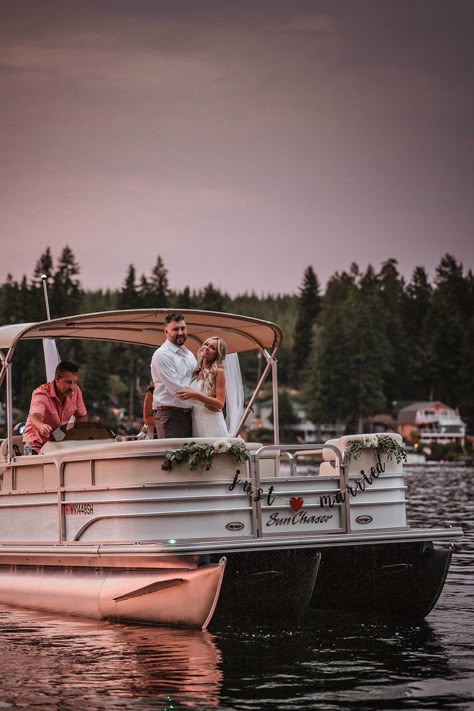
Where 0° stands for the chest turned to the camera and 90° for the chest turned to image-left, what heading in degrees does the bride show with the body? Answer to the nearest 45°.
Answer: approximately 45°
